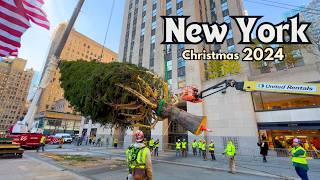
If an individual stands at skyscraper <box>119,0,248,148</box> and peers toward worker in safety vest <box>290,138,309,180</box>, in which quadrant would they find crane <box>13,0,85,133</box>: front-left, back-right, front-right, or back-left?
front-right

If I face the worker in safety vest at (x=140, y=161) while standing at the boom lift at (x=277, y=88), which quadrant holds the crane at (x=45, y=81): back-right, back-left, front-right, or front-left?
front-right

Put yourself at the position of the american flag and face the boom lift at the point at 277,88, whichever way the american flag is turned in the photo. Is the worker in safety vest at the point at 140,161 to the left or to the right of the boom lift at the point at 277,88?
right
